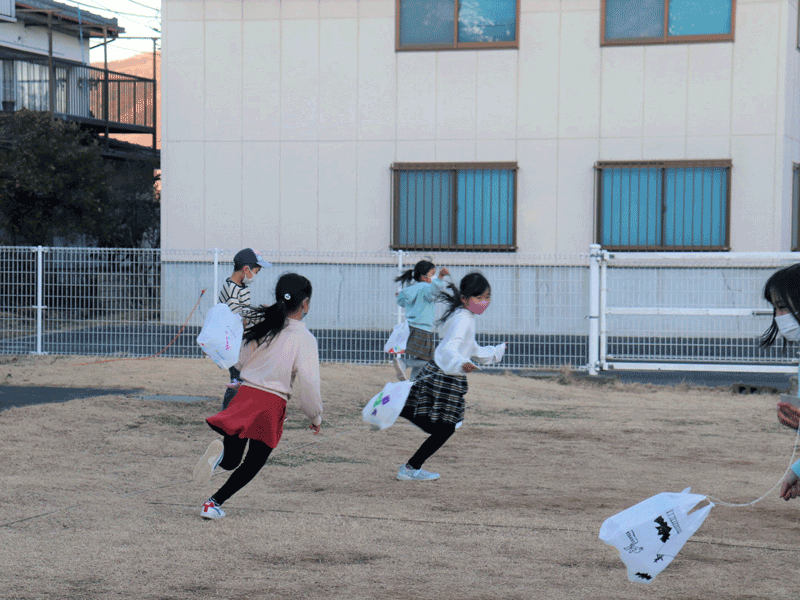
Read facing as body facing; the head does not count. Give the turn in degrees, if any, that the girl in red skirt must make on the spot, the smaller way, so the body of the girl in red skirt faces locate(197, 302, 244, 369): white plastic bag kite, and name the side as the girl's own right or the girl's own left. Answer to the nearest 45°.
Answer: approximately 45° to the girl's own left

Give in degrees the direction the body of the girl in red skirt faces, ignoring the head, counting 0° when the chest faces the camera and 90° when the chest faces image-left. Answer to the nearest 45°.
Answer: approximately 225°

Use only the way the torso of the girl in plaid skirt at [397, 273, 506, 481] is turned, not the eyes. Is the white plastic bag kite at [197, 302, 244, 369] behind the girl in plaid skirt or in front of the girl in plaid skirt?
behind

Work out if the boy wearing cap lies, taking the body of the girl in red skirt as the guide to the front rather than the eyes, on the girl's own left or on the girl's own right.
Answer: on the girl's own left

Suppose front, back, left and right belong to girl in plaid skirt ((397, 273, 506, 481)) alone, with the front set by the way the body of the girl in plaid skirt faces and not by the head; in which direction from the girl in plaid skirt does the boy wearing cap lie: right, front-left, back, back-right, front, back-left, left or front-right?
back-left

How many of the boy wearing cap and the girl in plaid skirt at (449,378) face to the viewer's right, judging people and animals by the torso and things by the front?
2

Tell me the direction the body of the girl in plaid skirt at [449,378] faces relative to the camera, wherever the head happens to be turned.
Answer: to the viewer's right

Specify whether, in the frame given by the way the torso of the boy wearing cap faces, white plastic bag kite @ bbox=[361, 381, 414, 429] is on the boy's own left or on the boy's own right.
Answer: on the boy's own right

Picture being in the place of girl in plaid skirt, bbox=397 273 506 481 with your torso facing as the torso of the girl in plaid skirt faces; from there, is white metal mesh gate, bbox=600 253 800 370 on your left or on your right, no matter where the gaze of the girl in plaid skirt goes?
on your left

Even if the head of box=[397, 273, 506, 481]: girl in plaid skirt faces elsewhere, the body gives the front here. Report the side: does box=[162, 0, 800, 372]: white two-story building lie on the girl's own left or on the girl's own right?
on the girl's own left

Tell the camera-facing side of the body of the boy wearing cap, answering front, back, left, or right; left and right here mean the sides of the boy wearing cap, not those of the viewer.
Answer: right

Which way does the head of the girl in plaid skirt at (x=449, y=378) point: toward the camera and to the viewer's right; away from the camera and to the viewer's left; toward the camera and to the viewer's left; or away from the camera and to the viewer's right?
toward the camera and to the viewer's right

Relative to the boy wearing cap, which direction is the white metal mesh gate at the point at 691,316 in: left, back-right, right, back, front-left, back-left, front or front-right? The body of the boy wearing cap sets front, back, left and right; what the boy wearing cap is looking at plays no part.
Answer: front-left
